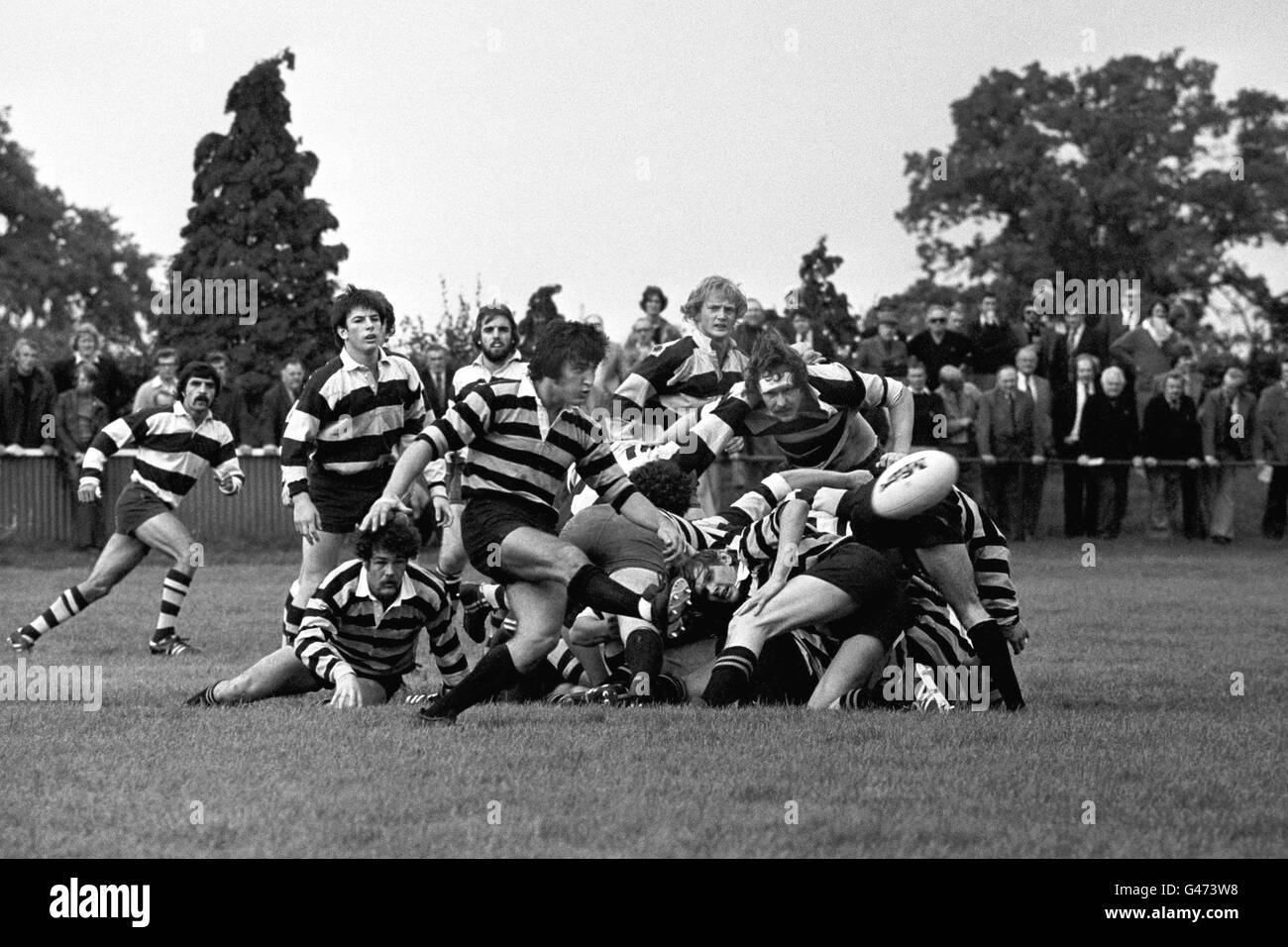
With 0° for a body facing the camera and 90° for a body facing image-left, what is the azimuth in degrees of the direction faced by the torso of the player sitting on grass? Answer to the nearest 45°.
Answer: approximately 0°

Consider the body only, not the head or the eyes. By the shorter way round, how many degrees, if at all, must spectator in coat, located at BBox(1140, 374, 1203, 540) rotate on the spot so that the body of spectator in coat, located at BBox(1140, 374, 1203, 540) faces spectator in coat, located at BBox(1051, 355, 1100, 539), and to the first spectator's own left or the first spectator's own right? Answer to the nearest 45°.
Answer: approximately 45° to the first spectator's own right

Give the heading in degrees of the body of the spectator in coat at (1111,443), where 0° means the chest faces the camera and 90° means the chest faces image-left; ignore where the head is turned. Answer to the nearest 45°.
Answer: approximately 0°

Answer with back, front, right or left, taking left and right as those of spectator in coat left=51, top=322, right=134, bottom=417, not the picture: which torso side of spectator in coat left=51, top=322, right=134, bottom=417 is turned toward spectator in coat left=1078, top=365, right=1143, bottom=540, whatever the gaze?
left

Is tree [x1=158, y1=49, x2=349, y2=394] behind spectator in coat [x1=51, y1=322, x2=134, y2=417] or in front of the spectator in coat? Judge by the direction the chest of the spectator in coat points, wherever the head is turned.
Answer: behind

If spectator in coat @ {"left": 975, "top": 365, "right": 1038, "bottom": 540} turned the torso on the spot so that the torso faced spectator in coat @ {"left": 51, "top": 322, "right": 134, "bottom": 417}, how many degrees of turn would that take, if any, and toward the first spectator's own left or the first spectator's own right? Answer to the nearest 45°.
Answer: approximately 90° to the first spectator's own right

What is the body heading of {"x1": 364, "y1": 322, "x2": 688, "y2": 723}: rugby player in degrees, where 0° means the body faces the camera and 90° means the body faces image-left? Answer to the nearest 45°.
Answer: approximately 315°

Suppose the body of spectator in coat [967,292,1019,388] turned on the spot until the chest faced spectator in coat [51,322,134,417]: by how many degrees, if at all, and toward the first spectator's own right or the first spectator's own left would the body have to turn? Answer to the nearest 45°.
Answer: approximately 90° to the first spectator's own right

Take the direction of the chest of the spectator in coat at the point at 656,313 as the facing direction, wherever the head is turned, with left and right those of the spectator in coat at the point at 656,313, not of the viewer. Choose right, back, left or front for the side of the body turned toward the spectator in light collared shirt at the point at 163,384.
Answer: right
